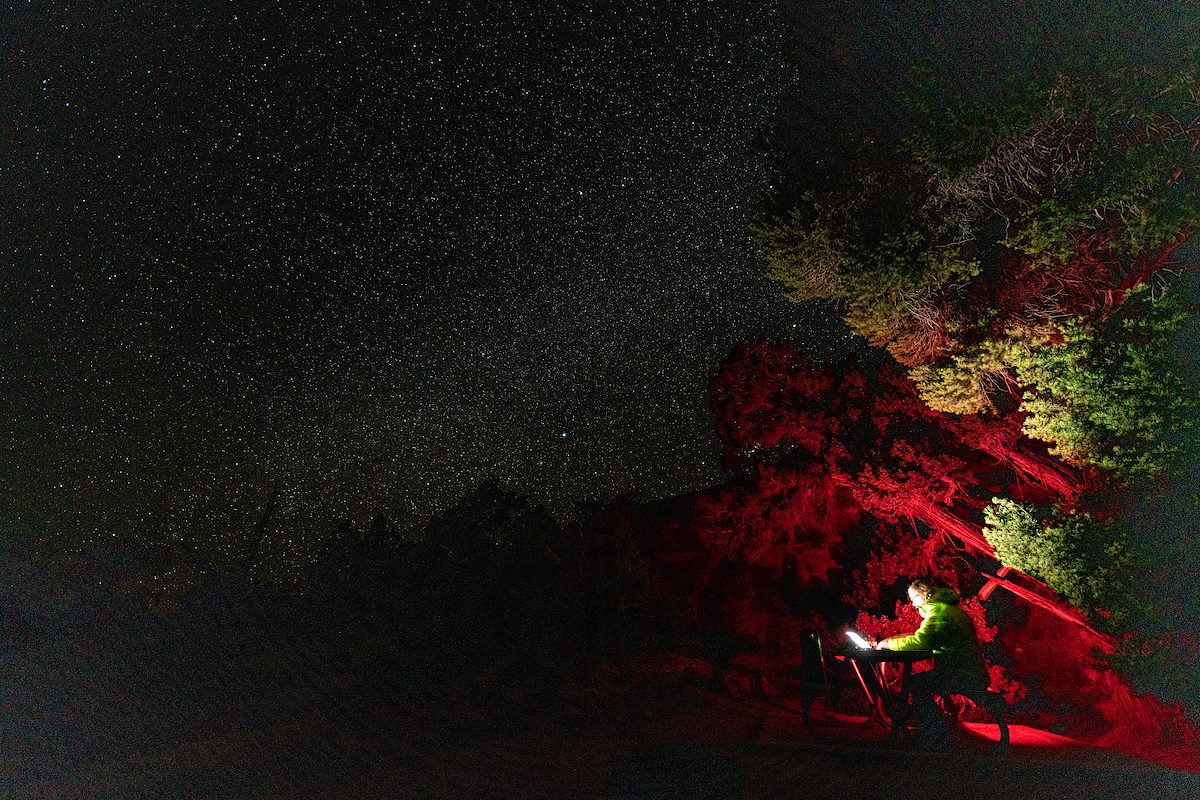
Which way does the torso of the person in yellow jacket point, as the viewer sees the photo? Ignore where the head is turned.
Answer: to the viewer's left
